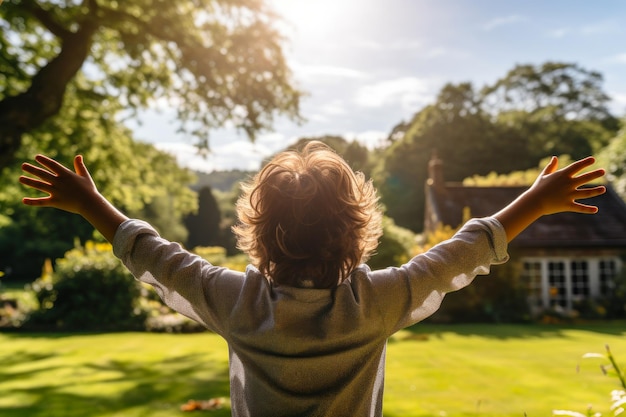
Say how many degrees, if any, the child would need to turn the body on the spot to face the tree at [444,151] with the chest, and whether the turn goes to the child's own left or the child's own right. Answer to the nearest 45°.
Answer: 0° — they already face it

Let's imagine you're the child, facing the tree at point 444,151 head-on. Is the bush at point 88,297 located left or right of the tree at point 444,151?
left

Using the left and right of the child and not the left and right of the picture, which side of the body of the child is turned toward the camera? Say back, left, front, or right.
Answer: back

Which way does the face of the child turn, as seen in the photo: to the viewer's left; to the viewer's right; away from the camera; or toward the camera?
away from the camera
